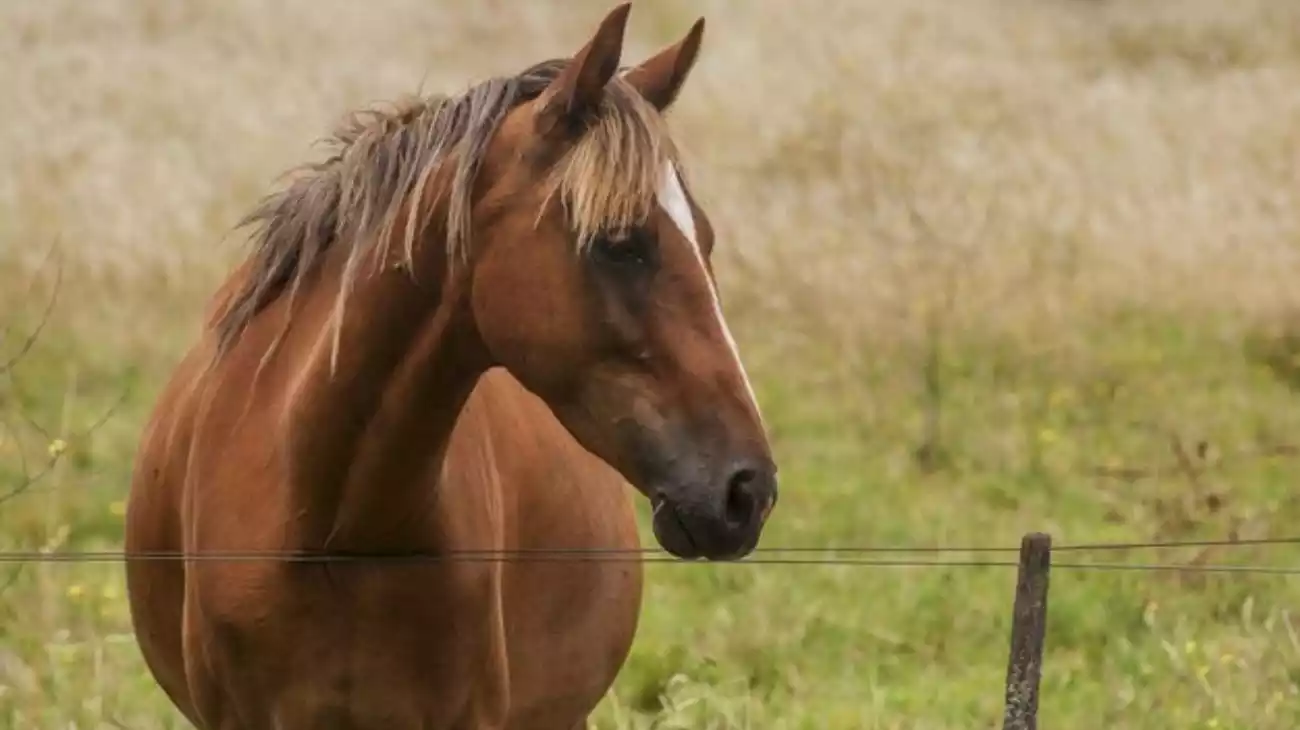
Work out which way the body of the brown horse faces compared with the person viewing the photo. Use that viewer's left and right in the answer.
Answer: facing the viewer
